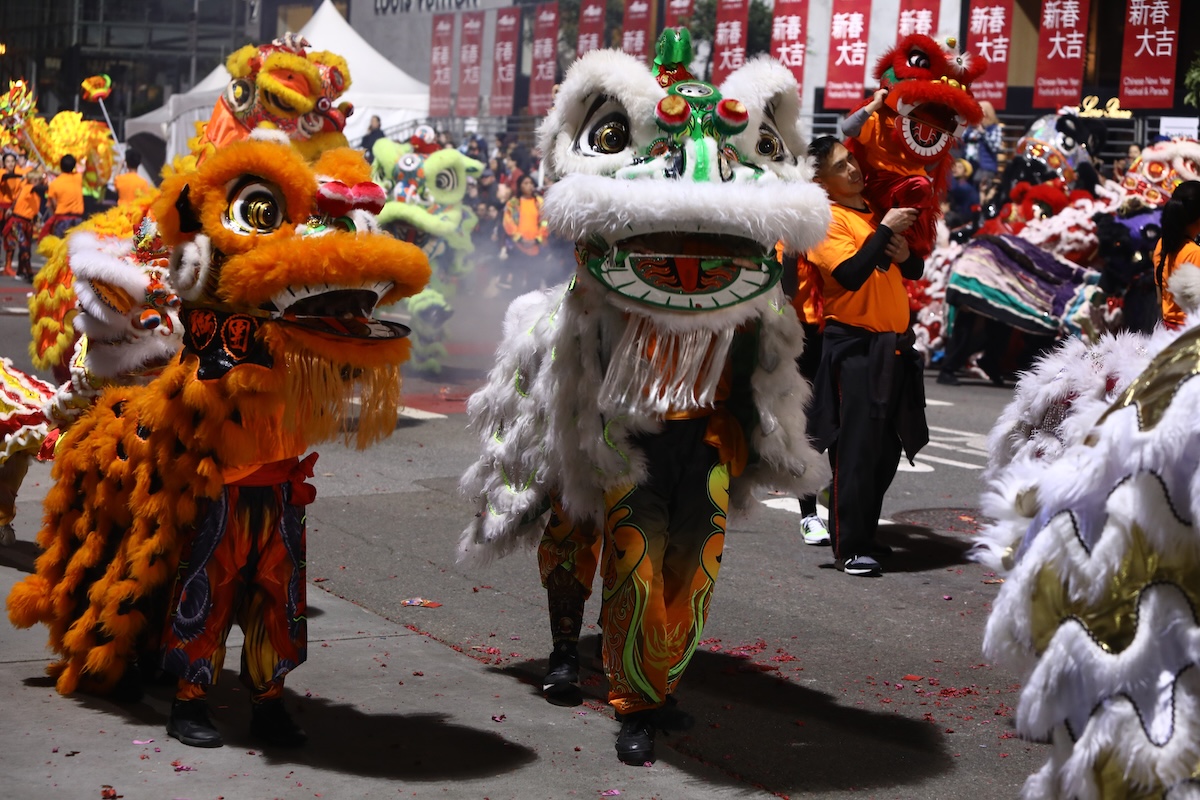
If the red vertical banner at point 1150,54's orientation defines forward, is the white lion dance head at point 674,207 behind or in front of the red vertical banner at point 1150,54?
in front

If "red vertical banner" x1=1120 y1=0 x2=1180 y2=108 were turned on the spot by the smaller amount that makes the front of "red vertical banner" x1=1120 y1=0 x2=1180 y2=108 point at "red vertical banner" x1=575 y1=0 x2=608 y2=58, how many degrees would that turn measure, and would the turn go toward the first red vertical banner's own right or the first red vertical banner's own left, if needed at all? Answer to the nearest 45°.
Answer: approximately 135° to the first red vertical banner's own right

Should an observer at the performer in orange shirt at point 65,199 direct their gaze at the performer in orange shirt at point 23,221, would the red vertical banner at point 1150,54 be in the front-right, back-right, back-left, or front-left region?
back-right

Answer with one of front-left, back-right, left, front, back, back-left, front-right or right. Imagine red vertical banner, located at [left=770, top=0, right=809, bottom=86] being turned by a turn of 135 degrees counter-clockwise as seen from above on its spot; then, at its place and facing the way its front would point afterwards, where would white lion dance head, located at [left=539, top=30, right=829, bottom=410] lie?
back-right

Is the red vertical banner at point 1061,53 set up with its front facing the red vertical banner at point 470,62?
no

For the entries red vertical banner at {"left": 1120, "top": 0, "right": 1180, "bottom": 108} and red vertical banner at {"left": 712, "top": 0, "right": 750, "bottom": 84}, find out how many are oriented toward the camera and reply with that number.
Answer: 2

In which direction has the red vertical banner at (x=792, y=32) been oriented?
toward the camera

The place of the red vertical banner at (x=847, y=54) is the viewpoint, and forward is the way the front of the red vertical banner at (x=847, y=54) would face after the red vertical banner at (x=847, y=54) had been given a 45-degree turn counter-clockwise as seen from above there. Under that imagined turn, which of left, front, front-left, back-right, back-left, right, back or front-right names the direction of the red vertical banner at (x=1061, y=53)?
front

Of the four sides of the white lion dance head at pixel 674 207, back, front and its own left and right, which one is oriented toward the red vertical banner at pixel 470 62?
back

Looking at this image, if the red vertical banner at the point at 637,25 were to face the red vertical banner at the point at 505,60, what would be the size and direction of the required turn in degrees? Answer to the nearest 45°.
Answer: approximately 135° to its right

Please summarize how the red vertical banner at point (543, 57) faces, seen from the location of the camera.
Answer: facing the viewer

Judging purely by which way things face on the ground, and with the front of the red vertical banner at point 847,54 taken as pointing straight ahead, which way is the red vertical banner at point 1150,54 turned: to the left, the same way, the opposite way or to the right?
the same way

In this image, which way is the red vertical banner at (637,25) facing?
toward the camera
